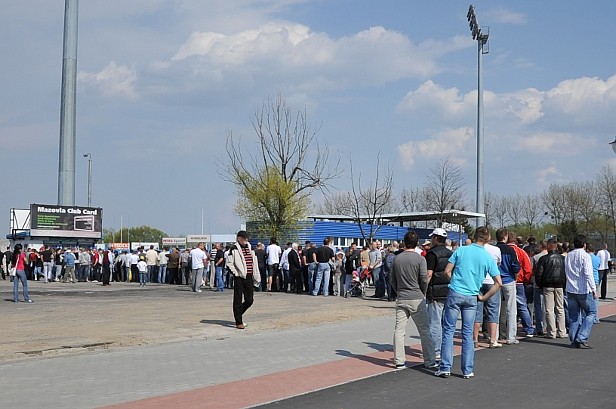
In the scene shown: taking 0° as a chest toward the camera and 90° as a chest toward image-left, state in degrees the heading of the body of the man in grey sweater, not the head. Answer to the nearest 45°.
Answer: approximately 180°

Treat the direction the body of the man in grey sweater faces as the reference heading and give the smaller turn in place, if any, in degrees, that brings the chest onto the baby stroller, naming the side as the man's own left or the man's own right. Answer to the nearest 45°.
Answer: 0° — they already face it

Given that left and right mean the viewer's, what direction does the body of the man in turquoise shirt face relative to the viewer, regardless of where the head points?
facing away from the viewer

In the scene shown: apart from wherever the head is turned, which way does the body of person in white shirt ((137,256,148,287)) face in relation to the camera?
away from the camera

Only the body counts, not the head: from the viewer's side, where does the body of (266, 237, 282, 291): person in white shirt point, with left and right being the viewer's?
facing away from the viewer

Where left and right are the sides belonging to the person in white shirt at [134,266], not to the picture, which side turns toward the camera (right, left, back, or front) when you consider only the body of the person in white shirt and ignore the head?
back

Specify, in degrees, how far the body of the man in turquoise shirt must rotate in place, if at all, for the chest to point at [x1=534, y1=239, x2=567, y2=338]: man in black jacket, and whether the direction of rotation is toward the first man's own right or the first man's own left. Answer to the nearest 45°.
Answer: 0° — they already face them

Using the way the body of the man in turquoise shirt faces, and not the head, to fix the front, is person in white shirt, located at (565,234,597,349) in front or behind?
in front

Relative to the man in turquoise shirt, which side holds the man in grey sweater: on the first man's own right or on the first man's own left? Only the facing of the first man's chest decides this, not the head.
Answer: on the first man's own left

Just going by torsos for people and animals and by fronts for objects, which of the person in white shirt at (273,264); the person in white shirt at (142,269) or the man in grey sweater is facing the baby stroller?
the man in grey sweater

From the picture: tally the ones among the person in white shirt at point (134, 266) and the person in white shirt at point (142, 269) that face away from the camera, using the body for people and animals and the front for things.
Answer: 2

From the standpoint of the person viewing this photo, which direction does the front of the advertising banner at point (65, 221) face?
facing the viewer

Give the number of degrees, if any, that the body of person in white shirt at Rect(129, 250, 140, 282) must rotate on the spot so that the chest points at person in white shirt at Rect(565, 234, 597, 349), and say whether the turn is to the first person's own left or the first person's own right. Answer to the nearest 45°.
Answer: approximately 180°
